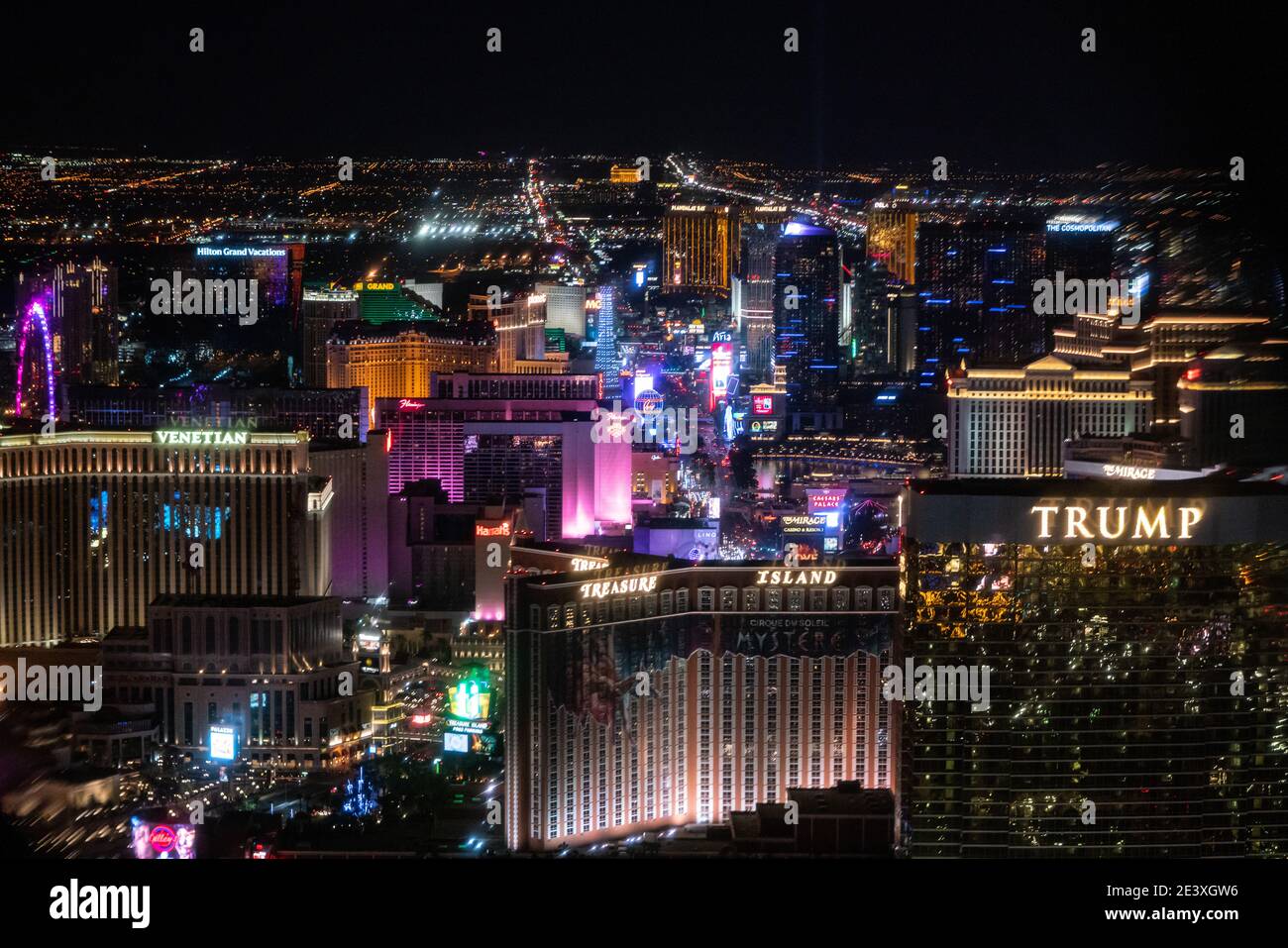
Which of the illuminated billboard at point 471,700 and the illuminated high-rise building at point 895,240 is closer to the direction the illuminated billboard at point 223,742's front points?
the illuminated billboard

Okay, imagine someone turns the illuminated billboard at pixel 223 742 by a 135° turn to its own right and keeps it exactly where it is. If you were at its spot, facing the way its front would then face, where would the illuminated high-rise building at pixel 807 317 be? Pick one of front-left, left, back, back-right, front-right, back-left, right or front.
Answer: right

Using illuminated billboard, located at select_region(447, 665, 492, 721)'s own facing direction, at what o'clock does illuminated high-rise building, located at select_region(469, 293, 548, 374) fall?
The illuminated high-rise building is roughly at 6 o'clock from the illuminated billboard.

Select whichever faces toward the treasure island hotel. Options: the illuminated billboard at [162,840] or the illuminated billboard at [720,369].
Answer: the illuminated billboard at [720,369]

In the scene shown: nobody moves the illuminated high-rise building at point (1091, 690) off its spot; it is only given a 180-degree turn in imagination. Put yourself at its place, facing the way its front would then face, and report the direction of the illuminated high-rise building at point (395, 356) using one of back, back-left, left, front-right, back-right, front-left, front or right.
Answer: front-left

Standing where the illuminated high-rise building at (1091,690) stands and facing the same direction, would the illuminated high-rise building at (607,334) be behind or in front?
behind

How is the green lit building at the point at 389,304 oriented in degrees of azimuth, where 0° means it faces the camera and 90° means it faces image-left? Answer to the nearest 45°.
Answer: approximately 0°

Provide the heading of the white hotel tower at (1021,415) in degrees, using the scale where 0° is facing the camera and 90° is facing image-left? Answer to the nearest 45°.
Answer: approximately 0°

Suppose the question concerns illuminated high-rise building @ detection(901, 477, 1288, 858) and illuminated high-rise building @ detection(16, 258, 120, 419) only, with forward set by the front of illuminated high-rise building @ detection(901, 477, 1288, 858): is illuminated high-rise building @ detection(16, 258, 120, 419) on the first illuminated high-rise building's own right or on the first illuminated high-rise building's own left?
on the first illuminated high-rise building's own right

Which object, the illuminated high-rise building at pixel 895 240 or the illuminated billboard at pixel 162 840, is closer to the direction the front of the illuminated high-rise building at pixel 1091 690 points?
the illuminated billboard

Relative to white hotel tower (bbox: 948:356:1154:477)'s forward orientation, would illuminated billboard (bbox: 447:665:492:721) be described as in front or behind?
in front

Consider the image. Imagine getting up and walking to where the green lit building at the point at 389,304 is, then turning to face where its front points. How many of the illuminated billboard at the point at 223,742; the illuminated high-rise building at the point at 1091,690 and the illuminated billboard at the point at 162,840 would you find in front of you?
3

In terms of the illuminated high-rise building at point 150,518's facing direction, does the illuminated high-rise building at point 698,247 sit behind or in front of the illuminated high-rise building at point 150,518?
behind
